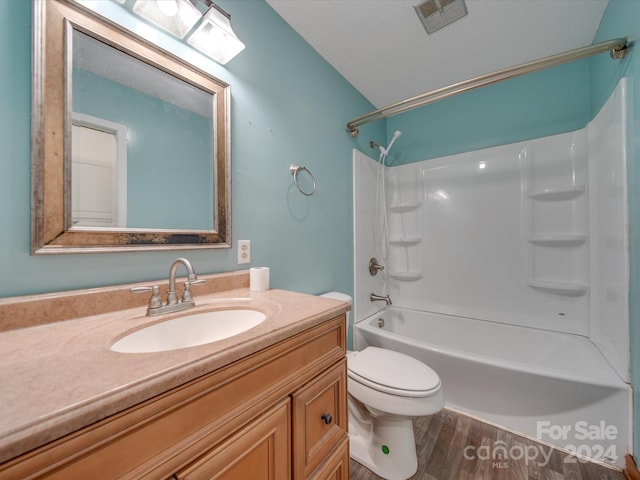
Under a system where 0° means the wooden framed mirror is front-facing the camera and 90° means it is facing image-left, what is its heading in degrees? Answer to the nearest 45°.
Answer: approximately 315°

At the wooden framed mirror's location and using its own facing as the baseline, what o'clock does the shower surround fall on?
The shower surround is roughly at 11 o'clock from the wooden framed mirror.

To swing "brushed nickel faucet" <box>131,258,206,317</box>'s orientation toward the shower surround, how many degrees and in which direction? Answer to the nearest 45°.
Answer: approximately 45° to its left

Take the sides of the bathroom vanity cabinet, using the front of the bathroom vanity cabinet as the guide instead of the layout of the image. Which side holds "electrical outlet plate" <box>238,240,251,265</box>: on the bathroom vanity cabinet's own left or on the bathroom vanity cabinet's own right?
on the bathroom vanity cabinet's own left
